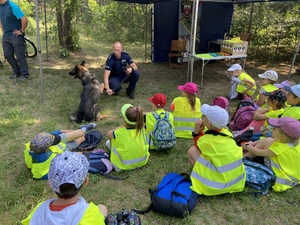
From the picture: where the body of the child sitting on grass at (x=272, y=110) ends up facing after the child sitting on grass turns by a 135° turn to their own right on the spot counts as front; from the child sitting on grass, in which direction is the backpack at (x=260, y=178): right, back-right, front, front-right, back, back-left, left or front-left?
back-right

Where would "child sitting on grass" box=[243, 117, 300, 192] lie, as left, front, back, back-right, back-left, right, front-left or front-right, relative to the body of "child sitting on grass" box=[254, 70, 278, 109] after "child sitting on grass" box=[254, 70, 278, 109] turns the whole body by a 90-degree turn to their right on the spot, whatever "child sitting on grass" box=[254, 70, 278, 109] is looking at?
back

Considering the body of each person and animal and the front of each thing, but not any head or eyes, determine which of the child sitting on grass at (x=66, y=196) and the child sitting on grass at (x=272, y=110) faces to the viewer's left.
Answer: the child sitting on grass at (x=272, y=110)

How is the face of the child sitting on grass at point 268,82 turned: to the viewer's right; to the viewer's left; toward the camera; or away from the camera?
to the viewer's left

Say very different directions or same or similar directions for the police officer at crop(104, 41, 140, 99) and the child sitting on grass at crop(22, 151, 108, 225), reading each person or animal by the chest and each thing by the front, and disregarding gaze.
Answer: very different directions

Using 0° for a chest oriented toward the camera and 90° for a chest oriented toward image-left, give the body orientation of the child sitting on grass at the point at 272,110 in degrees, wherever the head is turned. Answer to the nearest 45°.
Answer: approximately 90°

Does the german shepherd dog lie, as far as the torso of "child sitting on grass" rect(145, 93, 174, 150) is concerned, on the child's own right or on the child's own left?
on the child's own left

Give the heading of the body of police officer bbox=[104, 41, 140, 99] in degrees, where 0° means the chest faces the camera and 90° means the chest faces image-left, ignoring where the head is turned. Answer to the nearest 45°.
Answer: approximately 0°

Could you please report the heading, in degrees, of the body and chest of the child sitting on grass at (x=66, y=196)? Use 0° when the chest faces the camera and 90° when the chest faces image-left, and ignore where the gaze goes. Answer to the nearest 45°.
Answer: approximately 180°

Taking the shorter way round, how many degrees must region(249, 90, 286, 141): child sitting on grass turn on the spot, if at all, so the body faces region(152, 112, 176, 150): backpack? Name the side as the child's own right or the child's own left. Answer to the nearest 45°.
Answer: approximately 45° to the child's own left

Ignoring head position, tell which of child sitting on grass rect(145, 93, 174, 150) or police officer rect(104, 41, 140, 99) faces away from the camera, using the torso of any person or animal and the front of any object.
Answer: the child sitting on grass

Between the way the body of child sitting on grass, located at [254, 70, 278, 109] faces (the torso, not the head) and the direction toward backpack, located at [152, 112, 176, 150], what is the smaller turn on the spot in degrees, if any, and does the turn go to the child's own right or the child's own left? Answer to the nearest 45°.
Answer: approximately 45° to the child's own left

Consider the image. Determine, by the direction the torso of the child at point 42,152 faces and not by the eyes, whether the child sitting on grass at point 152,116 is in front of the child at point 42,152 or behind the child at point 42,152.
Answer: in front

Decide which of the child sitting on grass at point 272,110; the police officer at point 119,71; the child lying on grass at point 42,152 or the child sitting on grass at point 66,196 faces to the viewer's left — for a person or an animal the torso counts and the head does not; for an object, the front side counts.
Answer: the child sitting on grass at point 272,110
